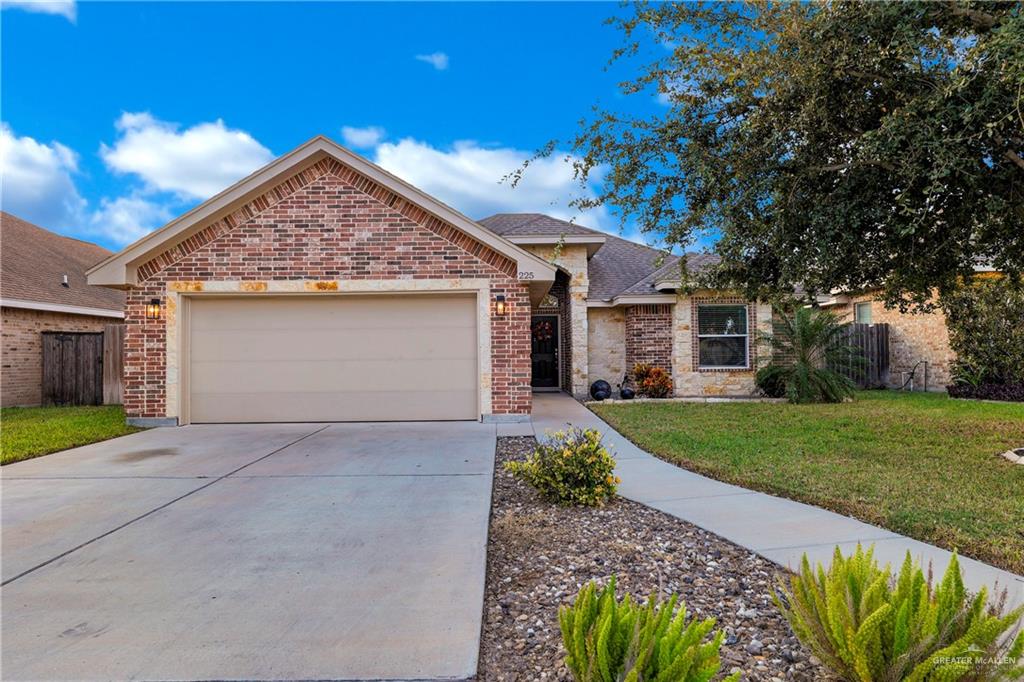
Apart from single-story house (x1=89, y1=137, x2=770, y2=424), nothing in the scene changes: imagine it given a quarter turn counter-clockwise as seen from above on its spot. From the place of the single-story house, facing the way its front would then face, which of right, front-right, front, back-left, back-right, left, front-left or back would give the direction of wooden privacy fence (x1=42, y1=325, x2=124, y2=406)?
back-left

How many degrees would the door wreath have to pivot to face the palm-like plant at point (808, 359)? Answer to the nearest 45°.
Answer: approximately 45° to its left

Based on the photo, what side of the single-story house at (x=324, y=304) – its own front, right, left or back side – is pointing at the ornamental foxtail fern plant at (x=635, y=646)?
front

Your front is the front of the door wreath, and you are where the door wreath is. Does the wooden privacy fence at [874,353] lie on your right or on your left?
on your left

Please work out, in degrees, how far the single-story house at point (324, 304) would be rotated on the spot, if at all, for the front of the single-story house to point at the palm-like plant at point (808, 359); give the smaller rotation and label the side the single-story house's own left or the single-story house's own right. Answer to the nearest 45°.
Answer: approximately 90° to the single-story house's own left

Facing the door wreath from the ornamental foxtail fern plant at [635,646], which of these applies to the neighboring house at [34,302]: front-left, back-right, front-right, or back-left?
front-left

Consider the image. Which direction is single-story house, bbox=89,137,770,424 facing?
toward the camera

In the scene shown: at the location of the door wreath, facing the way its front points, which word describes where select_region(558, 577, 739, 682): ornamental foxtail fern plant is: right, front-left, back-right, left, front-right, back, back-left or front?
front

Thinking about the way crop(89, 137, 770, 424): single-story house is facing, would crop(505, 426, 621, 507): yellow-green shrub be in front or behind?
in front

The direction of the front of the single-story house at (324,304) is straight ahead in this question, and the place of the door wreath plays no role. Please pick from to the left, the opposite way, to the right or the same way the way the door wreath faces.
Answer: the same way

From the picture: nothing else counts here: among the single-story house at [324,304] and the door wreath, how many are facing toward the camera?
2

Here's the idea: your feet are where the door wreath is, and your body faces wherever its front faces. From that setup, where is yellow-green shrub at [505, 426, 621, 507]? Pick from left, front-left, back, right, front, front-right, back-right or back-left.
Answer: front

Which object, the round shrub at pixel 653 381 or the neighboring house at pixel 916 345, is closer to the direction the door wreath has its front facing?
the round shrub

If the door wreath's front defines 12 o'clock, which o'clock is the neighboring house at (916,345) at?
The neighboring house is roughly at 9 o'clock from the door wreath.
